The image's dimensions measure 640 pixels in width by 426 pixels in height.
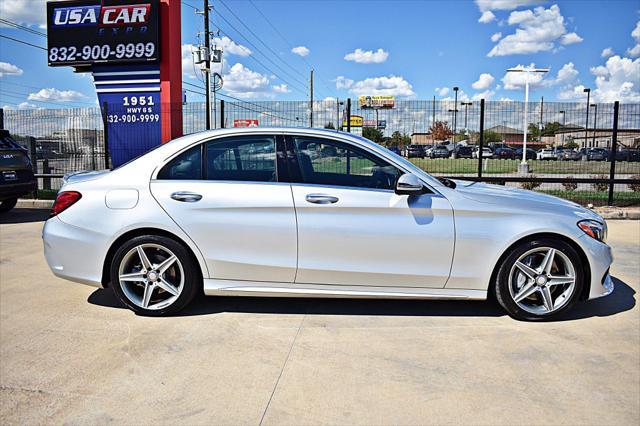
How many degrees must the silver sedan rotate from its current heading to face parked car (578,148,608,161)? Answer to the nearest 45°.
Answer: approximately 45° to its left

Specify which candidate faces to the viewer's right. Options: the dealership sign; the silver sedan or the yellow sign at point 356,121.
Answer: the silver sedan

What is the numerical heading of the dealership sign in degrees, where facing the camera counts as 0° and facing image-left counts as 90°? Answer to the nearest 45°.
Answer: approximately 0°

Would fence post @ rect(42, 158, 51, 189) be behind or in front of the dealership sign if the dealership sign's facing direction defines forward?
behind

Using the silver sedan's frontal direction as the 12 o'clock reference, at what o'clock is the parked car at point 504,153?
The parked car is roughly at 10 o'clock from the silver sedan.

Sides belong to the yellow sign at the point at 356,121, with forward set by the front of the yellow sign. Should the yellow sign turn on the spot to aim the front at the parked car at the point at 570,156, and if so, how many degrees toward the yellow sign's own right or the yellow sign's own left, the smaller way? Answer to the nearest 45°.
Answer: approximately 90° to the yellow sign's own left

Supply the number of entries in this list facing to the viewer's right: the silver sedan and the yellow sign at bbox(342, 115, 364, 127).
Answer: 1

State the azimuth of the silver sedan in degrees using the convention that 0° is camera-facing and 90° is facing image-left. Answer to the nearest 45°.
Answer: approximately 270°

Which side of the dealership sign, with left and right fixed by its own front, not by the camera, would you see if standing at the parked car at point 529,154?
back

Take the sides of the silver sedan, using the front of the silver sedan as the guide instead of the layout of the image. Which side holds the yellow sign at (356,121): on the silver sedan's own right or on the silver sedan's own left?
on the silver sedan's own left

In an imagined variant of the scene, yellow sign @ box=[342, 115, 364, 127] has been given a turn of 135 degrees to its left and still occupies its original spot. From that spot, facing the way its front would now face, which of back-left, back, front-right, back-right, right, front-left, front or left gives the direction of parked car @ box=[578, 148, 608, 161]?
front-right

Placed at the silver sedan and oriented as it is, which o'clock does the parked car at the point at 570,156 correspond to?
The parked car is roughly at 10 o'clock from the silver sedan.
